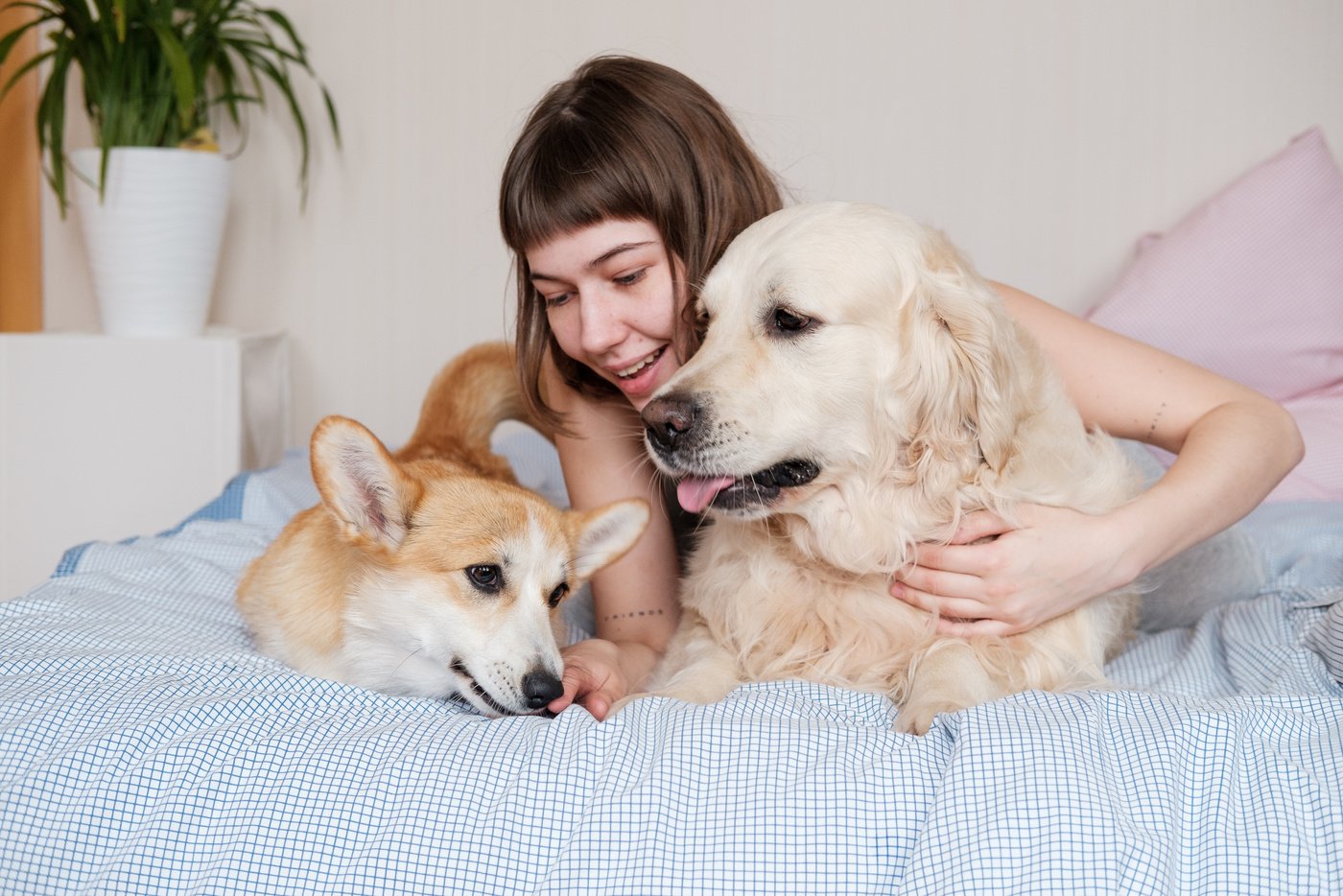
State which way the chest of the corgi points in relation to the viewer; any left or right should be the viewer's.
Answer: facing the viewer and to the right of the viewer

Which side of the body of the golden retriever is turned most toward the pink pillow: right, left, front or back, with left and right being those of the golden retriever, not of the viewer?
back

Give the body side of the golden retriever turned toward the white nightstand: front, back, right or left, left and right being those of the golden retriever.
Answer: right

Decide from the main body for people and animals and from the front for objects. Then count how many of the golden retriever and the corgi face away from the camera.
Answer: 0

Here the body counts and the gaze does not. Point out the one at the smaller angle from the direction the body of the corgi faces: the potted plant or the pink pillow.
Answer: the pink pillow

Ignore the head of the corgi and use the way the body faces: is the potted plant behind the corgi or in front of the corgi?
behind
